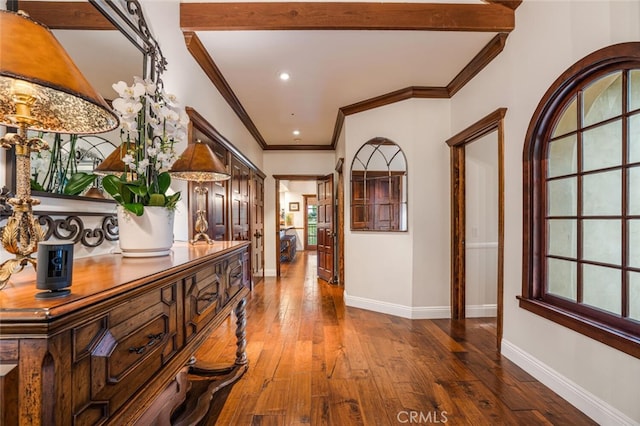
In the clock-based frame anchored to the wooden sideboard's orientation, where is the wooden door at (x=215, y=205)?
The wooden door is roughly at 8 o'clock from the wooden sideboard.

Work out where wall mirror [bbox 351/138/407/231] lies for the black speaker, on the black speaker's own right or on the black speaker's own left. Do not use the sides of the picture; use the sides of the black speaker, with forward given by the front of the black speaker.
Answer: on the black speaker's own left

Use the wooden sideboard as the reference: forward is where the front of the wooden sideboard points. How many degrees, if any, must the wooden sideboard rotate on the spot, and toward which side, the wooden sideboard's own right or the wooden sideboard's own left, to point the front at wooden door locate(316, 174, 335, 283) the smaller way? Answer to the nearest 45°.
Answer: approximately 90° to the wooden sideboard's own left

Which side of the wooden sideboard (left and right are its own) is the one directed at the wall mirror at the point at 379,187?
left

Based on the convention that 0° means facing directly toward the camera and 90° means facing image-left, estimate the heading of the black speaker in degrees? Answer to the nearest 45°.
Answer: approximately 315°

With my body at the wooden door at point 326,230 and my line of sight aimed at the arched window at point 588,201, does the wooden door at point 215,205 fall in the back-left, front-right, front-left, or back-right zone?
front-right

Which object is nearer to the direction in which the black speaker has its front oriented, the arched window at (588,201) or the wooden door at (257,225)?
the arched window

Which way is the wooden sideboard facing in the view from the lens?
facing the viewer and to the right of the viewer

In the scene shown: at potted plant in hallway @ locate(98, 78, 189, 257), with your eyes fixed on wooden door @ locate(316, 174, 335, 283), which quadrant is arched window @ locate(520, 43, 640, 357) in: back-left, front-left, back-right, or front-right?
front-right

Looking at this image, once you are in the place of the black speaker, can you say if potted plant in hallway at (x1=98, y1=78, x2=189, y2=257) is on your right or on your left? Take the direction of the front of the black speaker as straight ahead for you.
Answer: on your left
